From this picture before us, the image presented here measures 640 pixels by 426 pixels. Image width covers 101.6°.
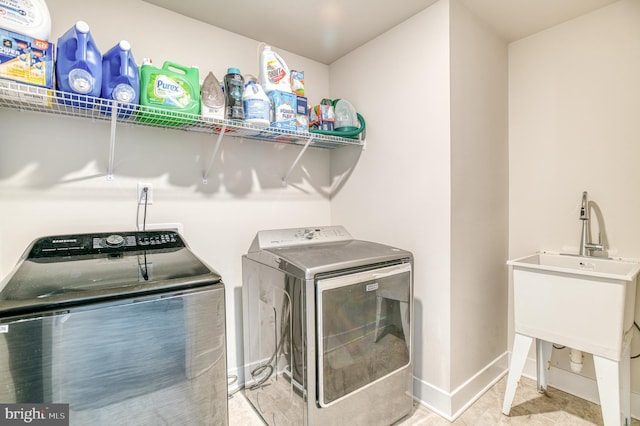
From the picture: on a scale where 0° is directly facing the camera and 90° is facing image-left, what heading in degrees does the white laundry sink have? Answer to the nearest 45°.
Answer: approximately 45°
